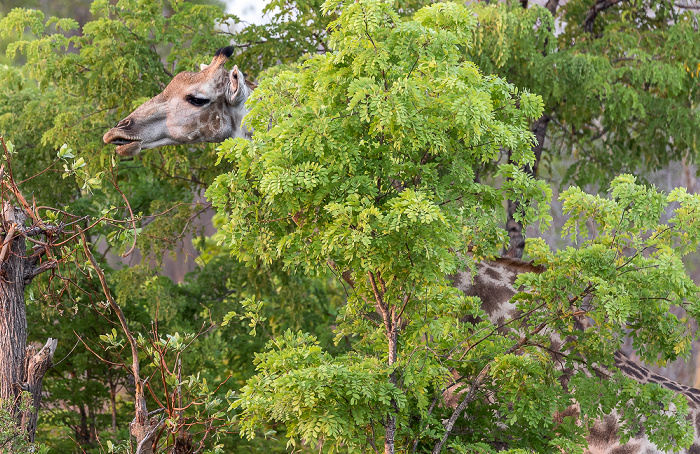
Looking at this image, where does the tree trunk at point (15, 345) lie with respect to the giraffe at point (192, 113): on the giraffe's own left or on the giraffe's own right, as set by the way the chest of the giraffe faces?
on the giraffe's own left

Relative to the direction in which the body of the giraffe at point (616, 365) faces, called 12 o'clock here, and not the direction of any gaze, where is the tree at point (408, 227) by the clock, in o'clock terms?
The tree is roughly at 10 o'clock from the giraffe.

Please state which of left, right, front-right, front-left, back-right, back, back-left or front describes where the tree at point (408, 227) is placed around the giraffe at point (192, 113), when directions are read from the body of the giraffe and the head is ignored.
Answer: back-left

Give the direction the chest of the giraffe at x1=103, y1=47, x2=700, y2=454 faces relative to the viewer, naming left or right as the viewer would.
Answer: facing to the left of the viewer

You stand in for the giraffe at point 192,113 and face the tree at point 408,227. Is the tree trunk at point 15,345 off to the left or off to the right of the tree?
right

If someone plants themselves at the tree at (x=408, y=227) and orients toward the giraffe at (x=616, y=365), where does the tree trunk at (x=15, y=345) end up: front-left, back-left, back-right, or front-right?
back-left

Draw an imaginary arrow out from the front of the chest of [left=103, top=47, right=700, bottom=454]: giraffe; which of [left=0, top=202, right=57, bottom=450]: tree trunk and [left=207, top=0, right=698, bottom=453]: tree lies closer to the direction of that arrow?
the tree trunk
